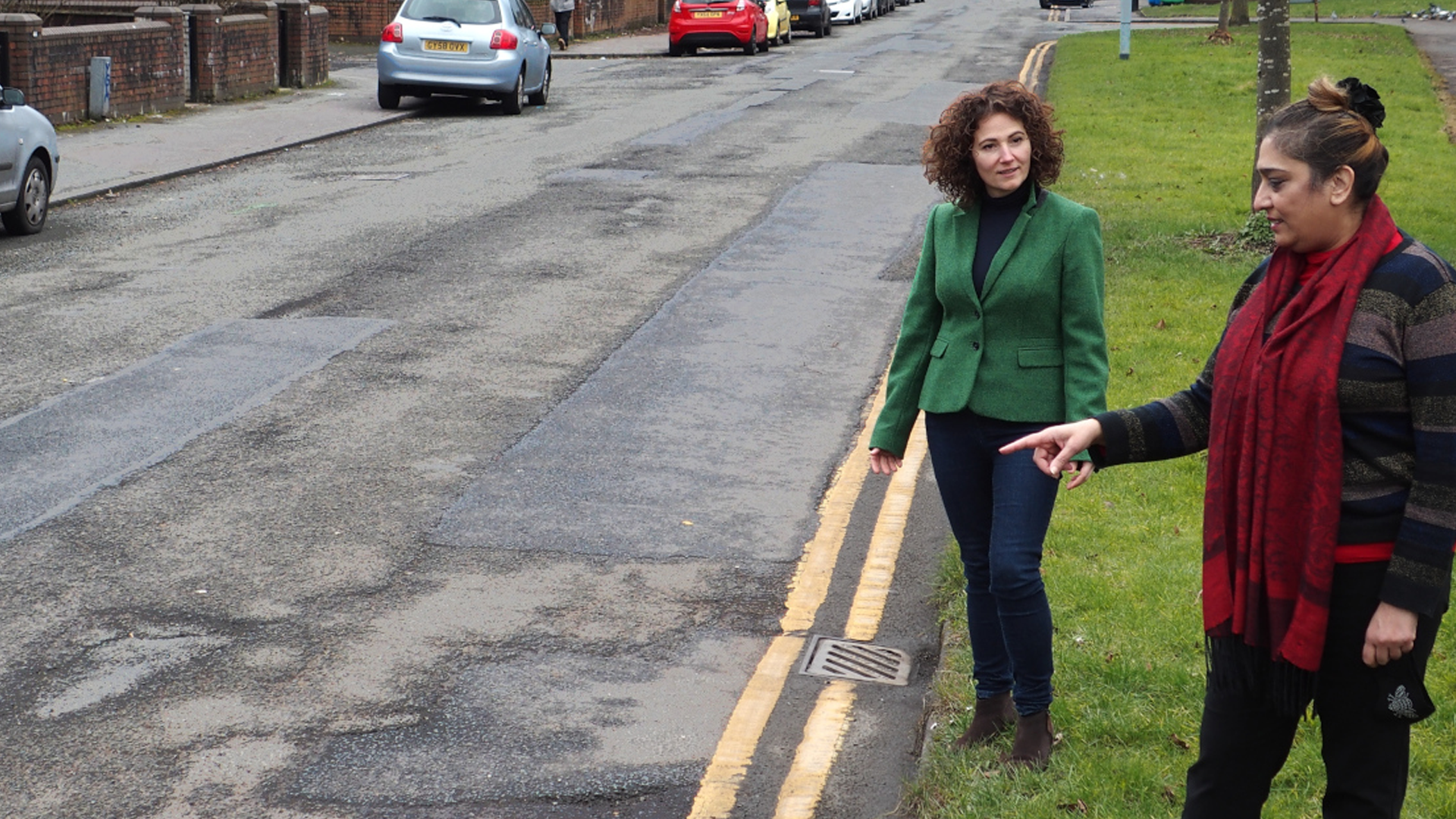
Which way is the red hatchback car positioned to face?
away from the camera

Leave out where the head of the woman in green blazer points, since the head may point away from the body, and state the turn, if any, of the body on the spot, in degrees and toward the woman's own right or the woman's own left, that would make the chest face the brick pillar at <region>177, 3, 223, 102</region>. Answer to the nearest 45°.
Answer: approximately 90° to the woman's own right

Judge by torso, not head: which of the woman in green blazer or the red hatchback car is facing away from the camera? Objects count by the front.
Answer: the red hatchback car

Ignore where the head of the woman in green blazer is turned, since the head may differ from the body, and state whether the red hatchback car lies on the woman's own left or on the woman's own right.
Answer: on the woman's own right

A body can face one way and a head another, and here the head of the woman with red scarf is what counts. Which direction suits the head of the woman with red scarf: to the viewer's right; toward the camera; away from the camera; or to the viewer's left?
to the viewer's left

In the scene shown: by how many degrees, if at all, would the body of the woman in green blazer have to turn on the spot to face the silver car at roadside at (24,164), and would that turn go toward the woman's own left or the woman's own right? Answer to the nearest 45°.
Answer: approximately 90° to the woman's own right

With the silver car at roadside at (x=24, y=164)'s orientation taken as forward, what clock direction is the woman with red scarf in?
The woman with red scarf is roughly at 4 o'clock from the silver car at roadside.

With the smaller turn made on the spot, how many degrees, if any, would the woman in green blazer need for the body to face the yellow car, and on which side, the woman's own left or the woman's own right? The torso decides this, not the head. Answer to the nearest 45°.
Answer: approximately 135° to the woman's own right

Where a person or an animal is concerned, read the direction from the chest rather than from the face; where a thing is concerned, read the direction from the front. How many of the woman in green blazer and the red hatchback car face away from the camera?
1

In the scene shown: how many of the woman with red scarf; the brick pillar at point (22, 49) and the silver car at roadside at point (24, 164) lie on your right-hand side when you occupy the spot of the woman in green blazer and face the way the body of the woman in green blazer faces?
2

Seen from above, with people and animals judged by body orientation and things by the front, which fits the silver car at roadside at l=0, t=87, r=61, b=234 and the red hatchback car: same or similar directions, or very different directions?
same or similar directions

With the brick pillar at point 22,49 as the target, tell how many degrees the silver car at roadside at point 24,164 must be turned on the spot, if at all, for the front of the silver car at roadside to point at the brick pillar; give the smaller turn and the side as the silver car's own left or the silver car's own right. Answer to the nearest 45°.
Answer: approximately 45° to the silver car's own left

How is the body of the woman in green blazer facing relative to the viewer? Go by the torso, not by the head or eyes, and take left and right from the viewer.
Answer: facing the viewer and to the left of the viewer

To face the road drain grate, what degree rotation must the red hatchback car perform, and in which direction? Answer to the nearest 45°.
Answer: approximately 180°
